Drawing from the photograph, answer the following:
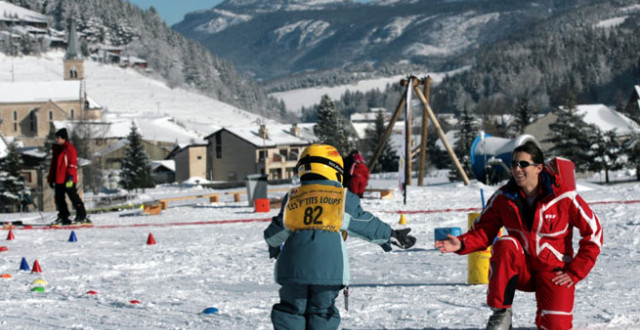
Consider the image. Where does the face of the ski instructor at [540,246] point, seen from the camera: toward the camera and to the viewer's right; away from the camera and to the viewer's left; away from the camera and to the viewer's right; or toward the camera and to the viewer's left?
toward the camera and to the viewer's left

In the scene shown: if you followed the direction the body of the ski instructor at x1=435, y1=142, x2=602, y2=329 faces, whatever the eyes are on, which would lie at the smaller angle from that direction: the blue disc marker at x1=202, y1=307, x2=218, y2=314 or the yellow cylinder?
the blue disc marker

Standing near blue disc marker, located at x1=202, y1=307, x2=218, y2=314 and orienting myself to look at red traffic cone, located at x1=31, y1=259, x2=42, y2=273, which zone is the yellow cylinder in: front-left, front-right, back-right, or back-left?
back-right

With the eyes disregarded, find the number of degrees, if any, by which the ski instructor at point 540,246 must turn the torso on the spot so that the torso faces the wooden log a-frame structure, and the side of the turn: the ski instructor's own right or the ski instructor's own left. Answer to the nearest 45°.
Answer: approximately 135° to the ski instructor's own right

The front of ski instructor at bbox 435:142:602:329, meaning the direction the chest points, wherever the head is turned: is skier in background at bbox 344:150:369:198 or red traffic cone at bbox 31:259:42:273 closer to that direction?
the red traffic cone

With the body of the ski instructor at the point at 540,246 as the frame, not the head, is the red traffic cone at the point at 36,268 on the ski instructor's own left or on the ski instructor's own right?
on the ski instructor's own right

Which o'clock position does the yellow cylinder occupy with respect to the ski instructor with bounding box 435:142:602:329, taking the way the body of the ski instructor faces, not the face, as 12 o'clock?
The yellow cylinder is roughly at 4 o'clock from the ski instructor.

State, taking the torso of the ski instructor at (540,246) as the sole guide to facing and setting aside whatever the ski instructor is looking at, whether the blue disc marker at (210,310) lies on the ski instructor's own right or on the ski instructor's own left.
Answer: on the ski instructor's own right

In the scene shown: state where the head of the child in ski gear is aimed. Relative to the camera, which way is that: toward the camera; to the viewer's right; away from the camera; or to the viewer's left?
away from the camera

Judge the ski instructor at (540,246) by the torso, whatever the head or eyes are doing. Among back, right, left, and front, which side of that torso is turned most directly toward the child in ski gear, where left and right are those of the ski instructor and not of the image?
front

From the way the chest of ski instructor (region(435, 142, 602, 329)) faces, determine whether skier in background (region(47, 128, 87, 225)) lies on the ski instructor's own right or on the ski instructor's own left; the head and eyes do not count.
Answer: on the ski instructor's own right

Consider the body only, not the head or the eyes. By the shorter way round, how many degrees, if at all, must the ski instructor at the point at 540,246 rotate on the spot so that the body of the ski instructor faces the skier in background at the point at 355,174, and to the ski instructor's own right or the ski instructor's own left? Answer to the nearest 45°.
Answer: approximately 135° to the ski instructor's own right

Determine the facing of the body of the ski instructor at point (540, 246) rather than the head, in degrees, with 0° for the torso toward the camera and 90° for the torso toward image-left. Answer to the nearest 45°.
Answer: approximately 45°
